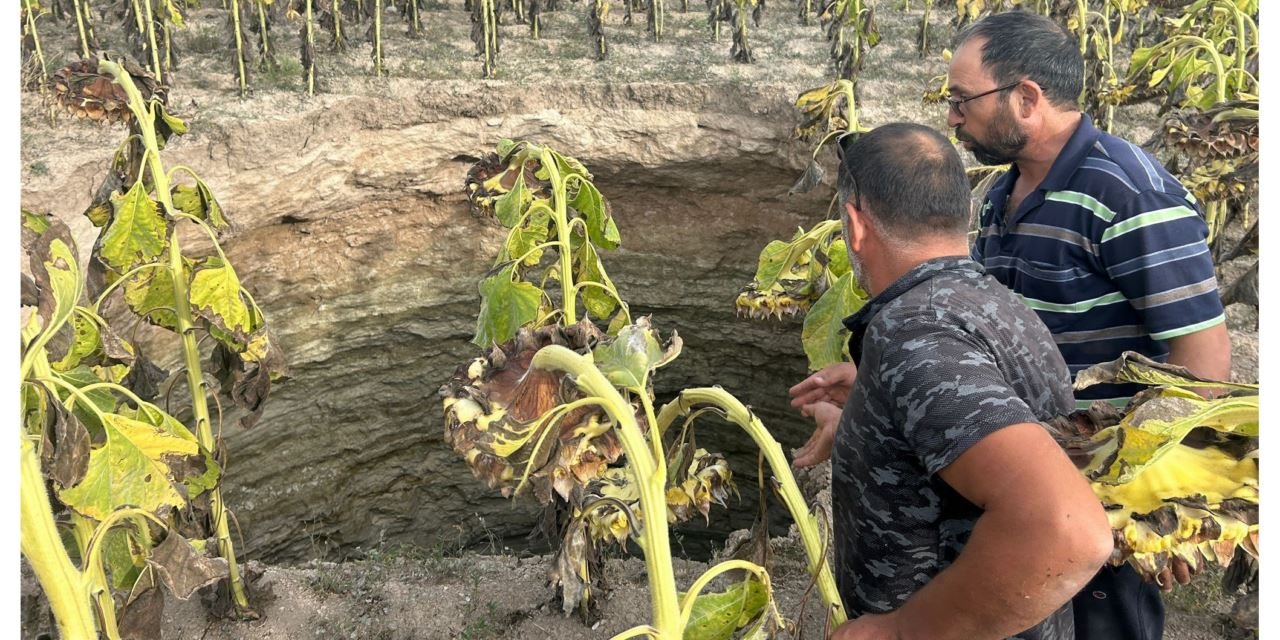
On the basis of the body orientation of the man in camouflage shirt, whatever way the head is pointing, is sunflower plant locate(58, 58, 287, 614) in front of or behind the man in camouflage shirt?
in front

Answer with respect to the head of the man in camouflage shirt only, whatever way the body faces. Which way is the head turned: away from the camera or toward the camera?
away from the camera

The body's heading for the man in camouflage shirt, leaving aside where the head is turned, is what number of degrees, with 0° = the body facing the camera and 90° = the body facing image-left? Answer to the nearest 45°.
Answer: approximately 135°

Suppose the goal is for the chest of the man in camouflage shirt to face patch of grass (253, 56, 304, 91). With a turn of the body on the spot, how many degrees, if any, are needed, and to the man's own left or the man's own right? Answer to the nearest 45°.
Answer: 0° — they already face it

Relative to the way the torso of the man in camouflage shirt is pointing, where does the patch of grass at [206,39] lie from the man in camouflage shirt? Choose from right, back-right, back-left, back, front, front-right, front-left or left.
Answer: front

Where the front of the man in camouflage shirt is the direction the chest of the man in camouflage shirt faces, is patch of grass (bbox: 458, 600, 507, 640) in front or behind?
in front

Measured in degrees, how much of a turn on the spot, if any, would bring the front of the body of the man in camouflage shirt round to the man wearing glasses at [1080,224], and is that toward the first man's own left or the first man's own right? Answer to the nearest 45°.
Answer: approximately 45° to the first man's own right

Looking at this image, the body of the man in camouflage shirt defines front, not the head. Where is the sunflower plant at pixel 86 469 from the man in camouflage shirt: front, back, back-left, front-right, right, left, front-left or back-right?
front-left

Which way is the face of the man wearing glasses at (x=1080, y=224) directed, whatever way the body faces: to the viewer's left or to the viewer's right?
to the viewer's left
